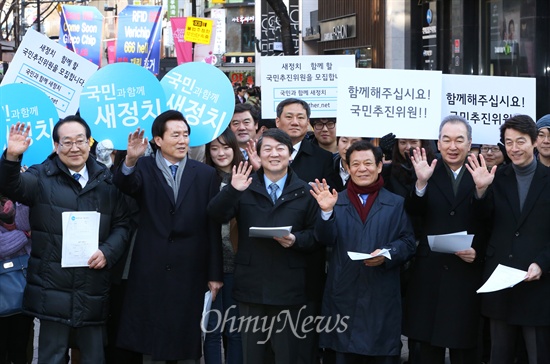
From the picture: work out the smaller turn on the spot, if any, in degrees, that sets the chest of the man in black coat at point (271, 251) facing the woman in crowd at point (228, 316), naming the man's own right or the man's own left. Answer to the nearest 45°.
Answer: approximately 135° to the man's own right

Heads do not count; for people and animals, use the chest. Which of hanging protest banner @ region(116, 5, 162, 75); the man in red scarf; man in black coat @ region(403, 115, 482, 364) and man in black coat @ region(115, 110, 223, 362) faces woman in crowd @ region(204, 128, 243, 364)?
the hanging protest banner

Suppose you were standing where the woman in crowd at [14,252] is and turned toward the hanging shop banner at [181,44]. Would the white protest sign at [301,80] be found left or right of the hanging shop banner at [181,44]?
right

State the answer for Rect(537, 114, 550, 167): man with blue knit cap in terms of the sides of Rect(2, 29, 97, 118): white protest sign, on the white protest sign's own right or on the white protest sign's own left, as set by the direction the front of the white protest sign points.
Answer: on the white protest sign's own left

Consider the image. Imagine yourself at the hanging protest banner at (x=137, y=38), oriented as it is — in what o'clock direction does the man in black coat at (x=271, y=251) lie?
The man in black coat is roughly at 12 o'clock from the hanging protest banner.

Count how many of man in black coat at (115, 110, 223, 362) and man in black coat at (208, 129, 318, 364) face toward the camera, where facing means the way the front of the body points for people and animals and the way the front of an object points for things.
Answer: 2

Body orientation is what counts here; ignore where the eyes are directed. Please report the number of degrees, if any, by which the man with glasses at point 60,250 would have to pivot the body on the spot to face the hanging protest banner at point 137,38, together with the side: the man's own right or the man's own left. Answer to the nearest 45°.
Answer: approximately 180°

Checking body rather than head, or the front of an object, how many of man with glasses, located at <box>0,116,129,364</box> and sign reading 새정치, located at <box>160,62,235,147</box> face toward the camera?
2

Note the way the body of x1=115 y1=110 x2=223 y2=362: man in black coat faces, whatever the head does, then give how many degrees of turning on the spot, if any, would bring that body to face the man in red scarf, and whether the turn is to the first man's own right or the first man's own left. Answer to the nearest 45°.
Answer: approximately 90° to the first man's own left
